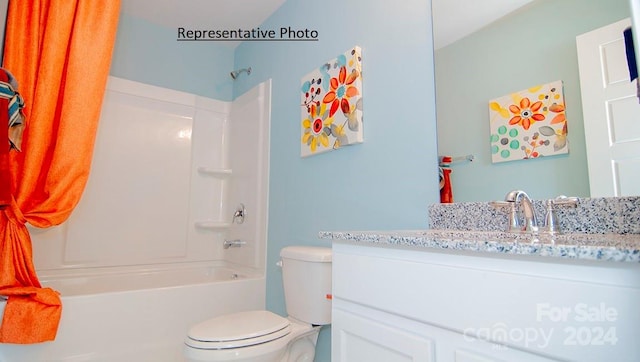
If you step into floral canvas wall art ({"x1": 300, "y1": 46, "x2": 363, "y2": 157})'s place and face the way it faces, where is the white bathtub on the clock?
The white bathtub is roughly at 2 o'clock from the floral canvas wall art.

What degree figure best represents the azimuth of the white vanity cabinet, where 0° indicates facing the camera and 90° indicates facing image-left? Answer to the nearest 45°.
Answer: approximately 45°

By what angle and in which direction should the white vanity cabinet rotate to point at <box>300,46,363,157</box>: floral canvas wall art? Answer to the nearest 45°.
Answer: approximately 90° to its right

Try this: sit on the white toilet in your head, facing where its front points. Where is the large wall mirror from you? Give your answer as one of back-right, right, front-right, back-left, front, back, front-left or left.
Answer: left

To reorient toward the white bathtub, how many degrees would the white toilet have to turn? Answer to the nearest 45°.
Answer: approximately 90° to its right

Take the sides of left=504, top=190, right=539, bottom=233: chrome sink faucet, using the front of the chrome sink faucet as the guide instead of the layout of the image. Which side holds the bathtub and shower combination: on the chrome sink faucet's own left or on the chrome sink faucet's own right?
on the chrome sink faucet's own right

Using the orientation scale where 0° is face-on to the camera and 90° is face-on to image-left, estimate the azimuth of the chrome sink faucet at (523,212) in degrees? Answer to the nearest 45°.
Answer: approximately 45°

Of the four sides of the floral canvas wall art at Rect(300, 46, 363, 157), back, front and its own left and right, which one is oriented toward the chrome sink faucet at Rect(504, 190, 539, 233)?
left

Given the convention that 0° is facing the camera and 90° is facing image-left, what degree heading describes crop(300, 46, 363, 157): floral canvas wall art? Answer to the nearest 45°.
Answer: approximately 45°

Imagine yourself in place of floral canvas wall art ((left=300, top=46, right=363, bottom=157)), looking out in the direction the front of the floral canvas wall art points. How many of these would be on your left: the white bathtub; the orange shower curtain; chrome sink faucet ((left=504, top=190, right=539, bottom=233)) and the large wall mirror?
2
